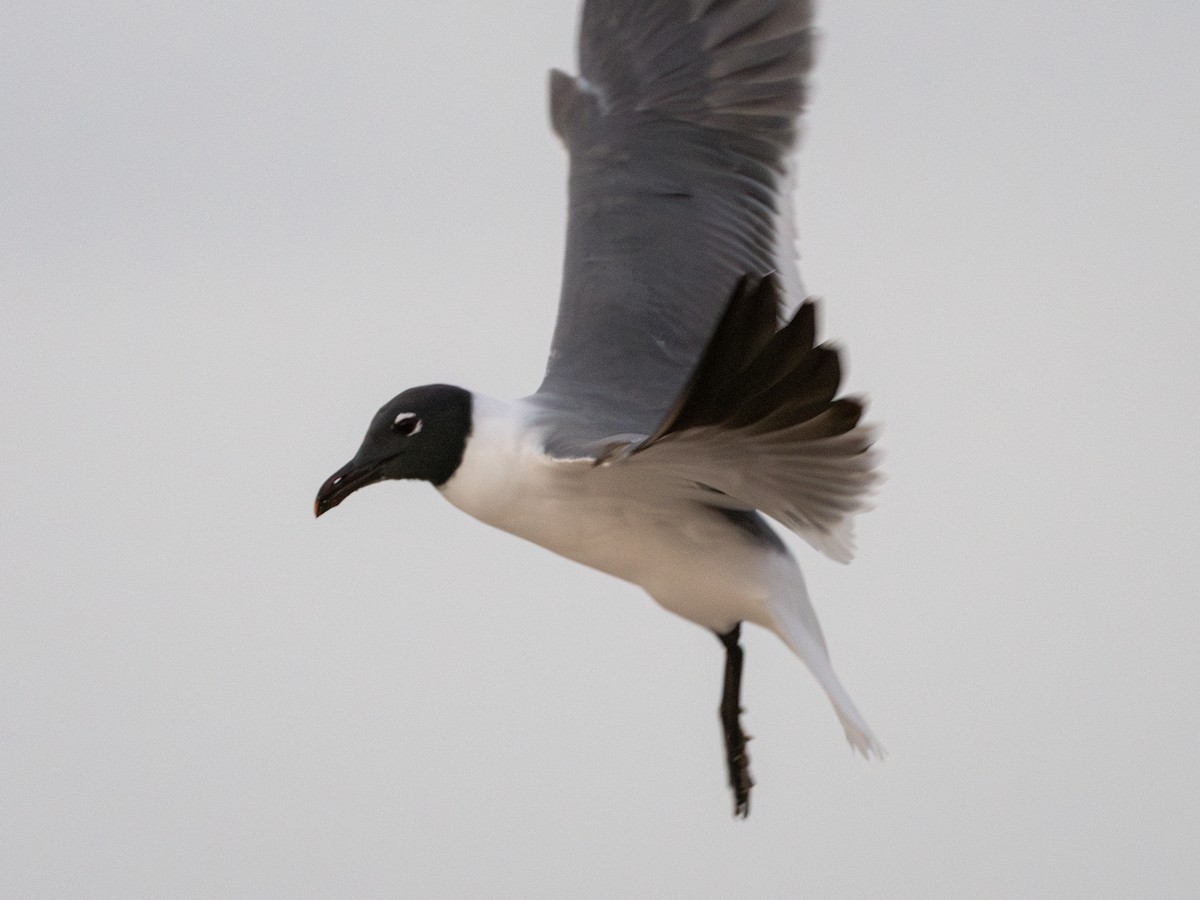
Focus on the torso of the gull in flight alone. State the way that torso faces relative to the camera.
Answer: to the viewer's left
